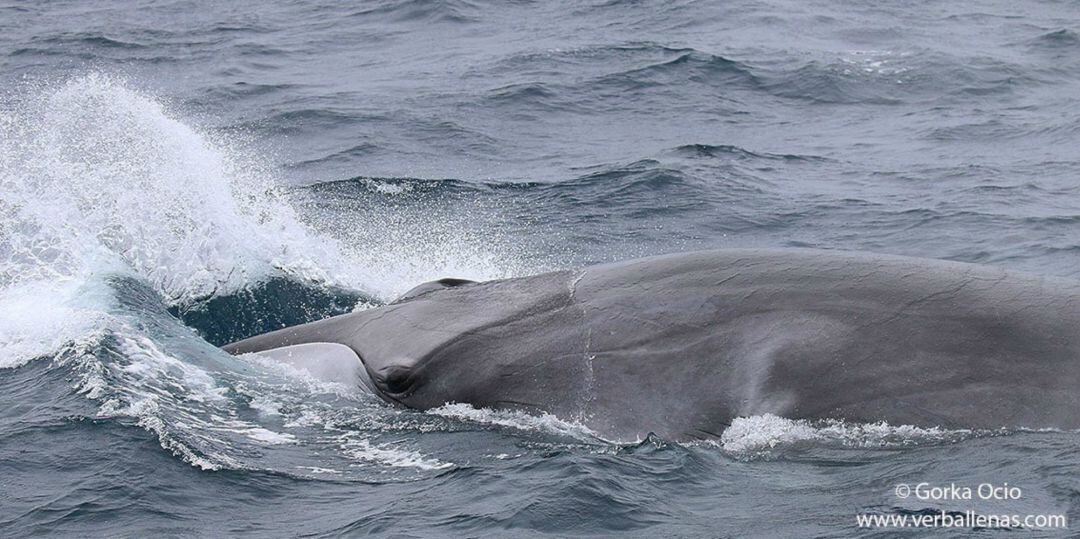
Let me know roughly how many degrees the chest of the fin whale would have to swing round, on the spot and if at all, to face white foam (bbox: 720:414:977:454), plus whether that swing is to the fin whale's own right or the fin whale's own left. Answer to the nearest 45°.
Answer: approximately 135° to the fin whale's own left

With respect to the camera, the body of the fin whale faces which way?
to the viewer's left

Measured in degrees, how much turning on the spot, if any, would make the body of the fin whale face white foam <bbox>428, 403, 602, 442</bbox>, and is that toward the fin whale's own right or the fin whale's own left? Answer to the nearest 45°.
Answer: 0° — it already faces it
